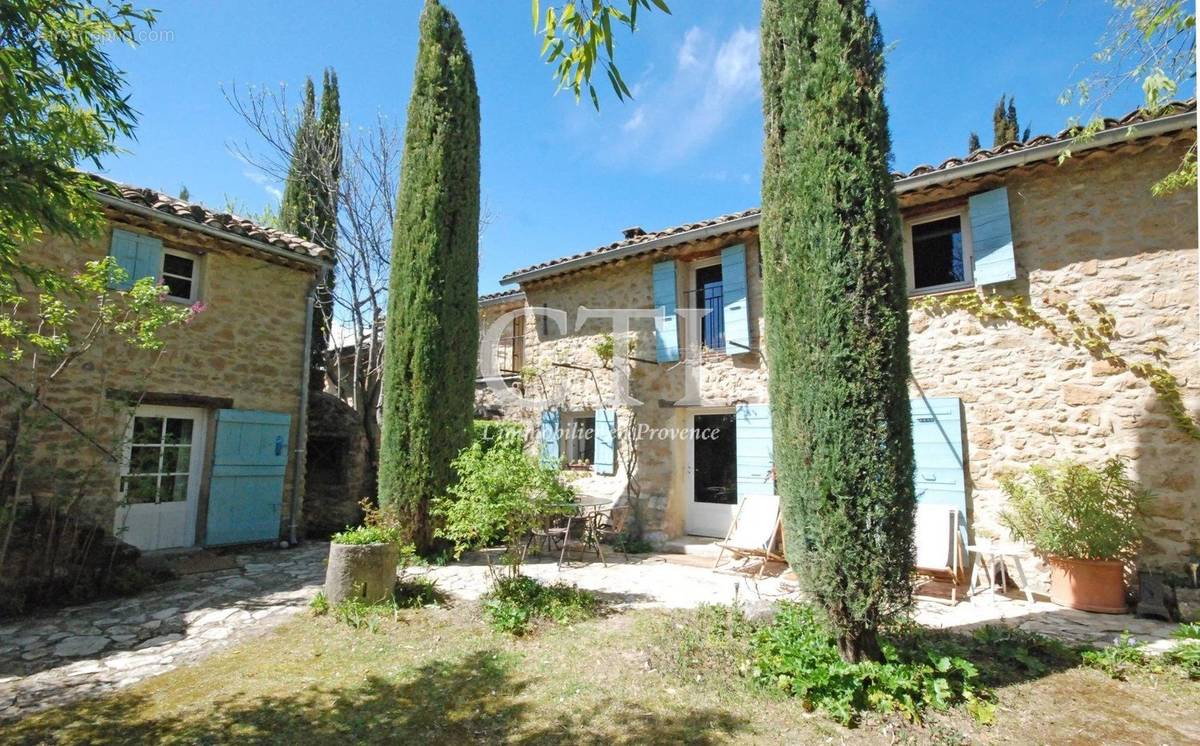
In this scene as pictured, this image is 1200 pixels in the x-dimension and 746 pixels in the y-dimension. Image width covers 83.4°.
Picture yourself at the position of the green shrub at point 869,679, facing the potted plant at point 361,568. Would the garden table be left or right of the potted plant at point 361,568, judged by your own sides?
right

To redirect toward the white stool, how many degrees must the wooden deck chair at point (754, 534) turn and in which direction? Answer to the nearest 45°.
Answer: approximately 135° to its left

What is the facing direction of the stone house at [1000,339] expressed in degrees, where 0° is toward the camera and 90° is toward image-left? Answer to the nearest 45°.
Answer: approximately 45°

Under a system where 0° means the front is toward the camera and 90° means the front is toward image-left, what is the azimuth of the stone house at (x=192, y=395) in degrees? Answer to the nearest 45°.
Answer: approximately 315°

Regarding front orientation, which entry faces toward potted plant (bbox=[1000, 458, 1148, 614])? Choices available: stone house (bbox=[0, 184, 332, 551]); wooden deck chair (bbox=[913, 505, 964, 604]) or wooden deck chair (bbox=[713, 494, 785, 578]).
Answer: the stone house

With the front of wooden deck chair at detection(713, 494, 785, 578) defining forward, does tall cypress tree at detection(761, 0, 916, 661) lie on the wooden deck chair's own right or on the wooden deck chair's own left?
on the wooden deck chair's own left

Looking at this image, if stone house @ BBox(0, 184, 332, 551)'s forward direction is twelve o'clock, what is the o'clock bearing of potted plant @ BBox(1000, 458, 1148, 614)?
The potted plant is roughly at 12 o'clock from the stone house.

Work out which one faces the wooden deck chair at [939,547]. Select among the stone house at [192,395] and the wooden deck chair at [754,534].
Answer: the stone house

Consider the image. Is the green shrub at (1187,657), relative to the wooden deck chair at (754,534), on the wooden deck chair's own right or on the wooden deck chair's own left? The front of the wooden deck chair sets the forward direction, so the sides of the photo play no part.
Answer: on the wooden deck chair's own left
